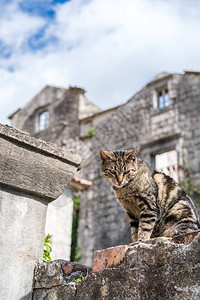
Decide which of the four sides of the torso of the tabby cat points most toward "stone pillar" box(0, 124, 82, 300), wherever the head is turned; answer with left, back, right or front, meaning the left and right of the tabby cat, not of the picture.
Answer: front

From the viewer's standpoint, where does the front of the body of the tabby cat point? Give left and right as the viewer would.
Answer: facing the viewer and to the left of the viewer

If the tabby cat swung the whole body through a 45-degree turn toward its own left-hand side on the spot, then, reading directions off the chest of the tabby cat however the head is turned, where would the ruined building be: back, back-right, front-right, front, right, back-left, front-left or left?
back

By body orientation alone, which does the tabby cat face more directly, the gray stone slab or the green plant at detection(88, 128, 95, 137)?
the gray stone slab

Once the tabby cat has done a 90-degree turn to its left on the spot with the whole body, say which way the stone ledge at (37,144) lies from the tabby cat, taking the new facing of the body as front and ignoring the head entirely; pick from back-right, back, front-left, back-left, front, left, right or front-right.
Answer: right

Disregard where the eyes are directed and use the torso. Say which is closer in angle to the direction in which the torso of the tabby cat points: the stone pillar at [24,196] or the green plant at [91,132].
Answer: the stone pillar

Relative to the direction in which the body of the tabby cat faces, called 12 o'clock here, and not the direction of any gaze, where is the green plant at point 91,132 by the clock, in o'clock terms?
The green plant is roughly at 4 o'clock from the tabby cat.

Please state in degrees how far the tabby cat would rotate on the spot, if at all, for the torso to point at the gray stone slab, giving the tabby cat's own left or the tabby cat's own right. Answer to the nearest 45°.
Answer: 0° — it already faces it
